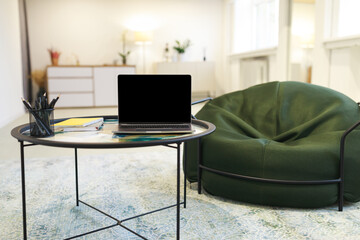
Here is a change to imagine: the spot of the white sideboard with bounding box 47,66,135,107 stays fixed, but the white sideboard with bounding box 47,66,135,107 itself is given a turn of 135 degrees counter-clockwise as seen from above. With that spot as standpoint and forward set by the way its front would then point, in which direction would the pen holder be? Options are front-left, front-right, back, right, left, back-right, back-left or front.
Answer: back-right

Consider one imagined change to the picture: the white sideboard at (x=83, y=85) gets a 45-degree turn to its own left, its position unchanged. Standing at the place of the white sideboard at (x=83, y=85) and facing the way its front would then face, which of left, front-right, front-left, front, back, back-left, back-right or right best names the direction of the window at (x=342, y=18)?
front

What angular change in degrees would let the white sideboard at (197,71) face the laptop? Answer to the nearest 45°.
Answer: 0° — it already faces it

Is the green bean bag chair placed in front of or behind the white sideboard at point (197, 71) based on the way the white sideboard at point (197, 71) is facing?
in front

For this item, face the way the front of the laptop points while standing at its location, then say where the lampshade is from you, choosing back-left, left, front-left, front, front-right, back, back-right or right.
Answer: back

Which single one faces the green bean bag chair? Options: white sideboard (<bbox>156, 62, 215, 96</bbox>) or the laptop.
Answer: the white sideboard

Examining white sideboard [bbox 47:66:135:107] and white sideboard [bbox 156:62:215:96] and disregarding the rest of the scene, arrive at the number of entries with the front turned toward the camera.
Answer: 2

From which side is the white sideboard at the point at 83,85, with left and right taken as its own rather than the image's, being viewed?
front

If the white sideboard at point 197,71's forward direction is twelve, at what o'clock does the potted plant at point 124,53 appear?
The potted plant is roughly at 3 o'clock from the white sideboard.
